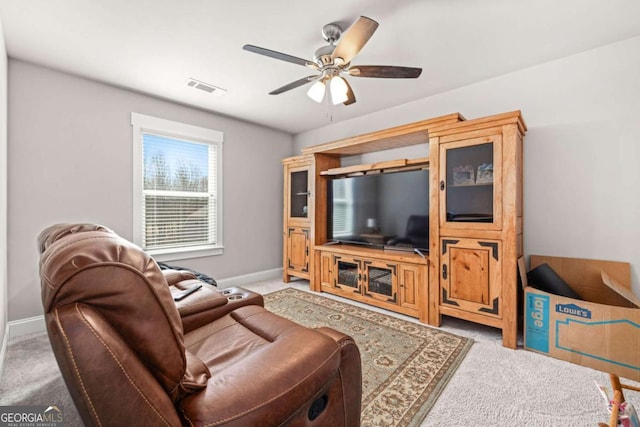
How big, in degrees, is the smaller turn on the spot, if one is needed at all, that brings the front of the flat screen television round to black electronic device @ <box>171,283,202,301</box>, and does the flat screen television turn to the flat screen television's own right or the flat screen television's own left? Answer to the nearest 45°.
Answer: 0° — it already faces it

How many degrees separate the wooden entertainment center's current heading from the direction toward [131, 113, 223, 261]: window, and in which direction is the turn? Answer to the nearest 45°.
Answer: approximately 45° to its right

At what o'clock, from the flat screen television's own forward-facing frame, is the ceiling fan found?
The ceiling fan is roughly at 11 o'clock from the flat screen television.

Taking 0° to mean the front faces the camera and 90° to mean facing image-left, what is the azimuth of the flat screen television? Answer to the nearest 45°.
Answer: approximately 45°

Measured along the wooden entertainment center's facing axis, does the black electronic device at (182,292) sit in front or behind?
in front

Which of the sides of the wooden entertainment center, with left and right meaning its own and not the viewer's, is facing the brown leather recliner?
front

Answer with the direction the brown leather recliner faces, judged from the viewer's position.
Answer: facing away from the viewer and to the right of the viewer

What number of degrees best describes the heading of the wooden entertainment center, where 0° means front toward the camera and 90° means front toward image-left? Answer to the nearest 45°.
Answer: approximately 45°

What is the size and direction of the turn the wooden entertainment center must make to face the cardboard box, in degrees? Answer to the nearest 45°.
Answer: approximately 135° to its left
